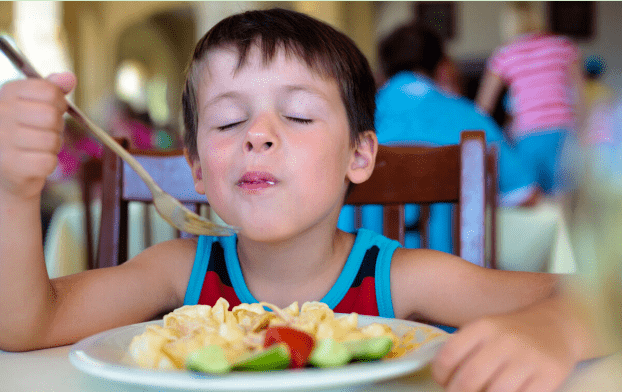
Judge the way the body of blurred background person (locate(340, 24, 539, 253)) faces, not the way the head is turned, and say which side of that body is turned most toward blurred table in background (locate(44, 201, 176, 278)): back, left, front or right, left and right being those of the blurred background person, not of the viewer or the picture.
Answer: left

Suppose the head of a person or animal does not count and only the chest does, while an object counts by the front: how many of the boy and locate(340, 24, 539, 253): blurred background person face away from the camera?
1

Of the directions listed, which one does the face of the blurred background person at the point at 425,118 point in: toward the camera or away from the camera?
away from the camera

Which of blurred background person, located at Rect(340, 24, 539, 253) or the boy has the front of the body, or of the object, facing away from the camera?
the blurred background person

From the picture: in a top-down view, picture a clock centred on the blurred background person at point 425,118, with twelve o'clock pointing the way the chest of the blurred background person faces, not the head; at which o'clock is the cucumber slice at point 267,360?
The cucumber slice is roughly at 6 o'clock from the blurred background person.

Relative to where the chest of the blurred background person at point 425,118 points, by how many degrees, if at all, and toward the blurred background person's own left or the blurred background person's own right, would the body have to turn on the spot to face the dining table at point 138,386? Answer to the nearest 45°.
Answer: approximately 180°

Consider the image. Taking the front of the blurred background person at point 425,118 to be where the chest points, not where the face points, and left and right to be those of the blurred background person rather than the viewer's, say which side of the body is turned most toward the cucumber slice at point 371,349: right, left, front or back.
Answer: back

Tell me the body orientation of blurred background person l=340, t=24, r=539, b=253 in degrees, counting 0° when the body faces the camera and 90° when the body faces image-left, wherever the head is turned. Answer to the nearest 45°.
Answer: approximately 180°

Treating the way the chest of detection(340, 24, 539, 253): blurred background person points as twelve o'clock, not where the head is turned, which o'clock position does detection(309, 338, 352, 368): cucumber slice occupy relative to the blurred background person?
The cucumber slice is roughly at 6 o'clock from the blurred background person.

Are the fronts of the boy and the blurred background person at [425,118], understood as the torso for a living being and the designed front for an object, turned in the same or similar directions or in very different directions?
very different directions

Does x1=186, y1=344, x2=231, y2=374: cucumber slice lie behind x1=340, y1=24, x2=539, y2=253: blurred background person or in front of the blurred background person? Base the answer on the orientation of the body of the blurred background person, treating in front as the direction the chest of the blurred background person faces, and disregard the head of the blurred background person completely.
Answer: behind
